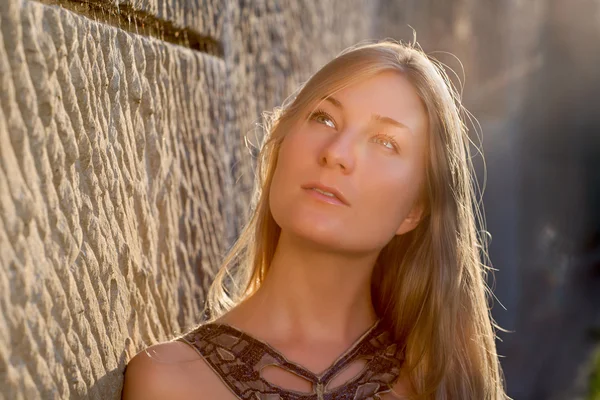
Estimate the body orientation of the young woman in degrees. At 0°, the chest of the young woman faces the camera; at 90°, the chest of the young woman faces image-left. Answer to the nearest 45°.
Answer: approximately 0°
